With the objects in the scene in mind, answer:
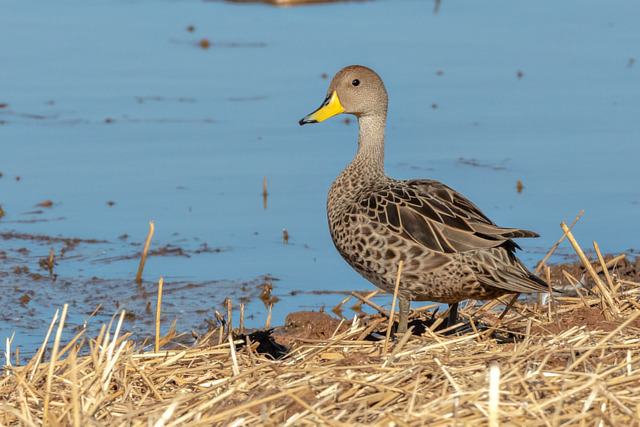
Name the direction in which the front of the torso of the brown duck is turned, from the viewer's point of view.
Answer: to the viewer's left
